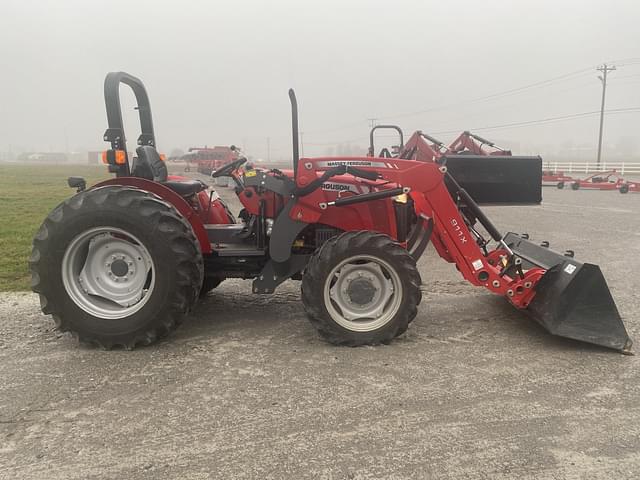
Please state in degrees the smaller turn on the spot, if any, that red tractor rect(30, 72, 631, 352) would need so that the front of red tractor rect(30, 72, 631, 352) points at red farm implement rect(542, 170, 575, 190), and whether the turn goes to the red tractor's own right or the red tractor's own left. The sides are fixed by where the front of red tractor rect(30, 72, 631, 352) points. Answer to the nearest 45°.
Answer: approximately 45° to the red tractor's own left

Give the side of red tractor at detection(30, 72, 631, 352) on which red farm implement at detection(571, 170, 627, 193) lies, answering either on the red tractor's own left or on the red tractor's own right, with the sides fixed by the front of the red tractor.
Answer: on the red tractor's own left

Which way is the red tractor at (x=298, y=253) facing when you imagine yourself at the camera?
facing to the right of the viewer

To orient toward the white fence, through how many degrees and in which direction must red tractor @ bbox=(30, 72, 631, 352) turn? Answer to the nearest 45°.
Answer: approximately 45° to its left
